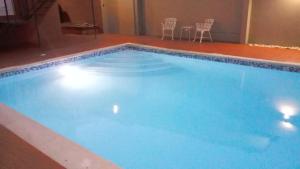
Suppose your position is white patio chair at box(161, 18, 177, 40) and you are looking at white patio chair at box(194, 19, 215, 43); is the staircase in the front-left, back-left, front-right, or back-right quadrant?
back-right

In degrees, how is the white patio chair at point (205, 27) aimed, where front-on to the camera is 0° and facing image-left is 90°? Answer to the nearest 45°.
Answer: approximately 45°

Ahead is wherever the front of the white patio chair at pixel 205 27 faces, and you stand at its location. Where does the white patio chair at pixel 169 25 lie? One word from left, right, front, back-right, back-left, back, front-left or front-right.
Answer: right

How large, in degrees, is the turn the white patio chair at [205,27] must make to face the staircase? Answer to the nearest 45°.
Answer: approximately 45° to its right

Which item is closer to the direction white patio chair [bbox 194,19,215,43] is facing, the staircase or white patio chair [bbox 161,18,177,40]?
the staircase
